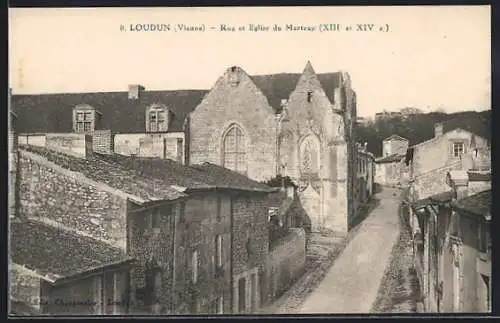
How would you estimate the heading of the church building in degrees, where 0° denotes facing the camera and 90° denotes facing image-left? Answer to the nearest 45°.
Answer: approximately 0°

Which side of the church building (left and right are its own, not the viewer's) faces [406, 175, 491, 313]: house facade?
front

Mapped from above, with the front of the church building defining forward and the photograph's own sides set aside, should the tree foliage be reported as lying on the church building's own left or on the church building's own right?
on the church building's own left

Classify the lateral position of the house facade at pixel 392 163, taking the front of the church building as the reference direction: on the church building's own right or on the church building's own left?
on the church building's own left
